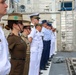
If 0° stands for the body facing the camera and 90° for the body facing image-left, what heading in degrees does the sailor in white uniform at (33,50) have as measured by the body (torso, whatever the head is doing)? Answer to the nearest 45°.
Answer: approximately 270°

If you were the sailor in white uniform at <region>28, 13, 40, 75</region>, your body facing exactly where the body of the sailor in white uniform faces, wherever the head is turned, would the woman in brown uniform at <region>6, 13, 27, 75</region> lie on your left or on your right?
on your right

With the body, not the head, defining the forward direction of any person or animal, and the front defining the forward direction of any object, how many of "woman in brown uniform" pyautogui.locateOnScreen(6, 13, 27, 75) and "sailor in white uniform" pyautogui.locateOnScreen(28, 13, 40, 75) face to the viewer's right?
2

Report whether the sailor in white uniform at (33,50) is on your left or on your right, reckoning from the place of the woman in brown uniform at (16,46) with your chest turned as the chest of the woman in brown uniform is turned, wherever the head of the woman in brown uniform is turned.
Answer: on your left

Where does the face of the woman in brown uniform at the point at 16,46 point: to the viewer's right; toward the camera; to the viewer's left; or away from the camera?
to the viewer's right
